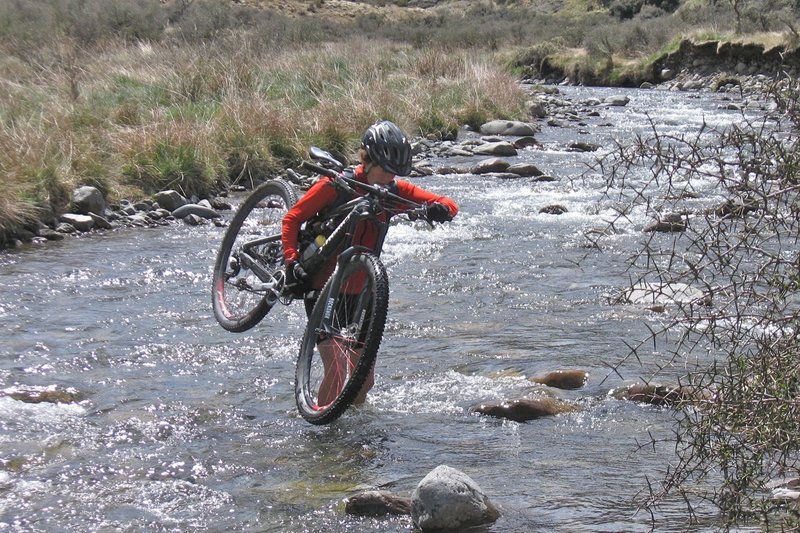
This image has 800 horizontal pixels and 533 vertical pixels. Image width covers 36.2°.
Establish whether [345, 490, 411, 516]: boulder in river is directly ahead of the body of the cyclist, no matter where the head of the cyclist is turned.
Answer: yes

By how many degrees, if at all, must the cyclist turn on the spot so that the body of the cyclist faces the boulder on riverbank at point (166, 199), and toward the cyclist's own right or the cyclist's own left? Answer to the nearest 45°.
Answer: approximately 180°

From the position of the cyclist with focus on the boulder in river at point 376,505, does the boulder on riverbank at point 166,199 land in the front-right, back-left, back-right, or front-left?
back-right

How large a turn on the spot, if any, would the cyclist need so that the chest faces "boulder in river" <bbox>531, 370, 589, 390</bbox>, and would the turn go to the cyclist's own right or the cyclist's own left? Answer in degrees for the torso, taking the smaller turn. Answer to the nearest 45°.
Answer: approximately 90° to the cyclist's own left

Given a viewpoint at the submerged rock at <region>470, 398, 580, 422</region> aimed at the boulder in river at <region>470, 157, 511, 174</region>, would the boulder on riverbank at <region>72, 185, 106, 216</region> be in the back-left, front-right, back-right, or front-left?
front-left

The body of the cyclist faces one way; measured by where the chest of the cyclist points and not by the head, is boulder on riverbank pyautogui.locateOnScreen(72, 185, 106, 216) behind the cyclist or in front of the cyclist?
behind

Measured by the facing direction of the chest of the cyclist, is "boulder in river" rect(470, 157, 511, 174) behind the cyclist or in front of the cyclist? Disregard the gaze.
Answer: behind

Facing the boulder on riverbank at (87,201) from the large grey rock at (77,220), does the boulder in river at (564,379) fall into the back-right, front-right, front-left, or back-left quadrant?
back-right

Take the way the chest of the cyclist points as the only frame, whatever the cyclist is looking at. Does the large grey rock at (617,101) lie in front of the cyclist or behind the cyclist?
behind

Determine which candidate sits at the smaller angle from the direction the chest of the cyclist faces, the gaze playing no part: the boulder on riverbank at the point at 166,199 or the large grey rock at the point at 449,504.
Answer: the large grey rock

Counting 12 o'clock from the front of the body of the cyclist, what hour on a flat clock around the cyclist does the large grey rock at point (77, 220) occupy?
The large grey rock is roughly at 5 o'clock from the cyclist.

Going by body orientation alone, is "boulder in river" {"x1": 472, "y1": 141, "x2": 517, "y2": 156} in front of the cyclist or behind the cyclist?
behind

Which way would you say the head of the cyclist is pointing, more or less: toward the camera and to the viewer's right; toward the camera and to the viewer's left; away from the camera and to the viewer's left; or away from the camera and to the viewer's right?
toward the camera and to the viewer's right

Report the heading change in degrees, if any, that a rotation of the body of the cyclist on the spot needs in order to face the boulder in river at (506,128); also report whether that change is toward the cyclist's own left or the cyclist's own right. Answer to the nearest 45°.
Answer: approximately 180°

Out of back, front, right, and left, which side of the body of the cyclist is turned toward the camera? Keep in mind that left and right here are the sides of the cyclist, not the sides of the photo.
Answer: front
